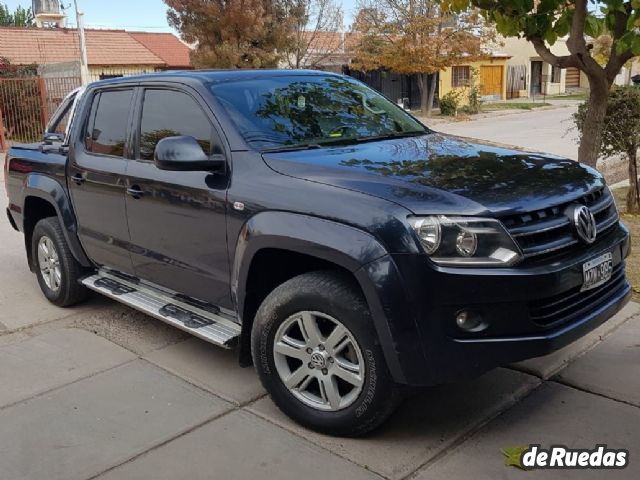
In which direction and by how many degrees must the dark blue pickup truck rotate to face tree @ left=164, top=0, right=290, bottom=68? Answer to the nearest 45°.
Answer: approximately 135° to its left

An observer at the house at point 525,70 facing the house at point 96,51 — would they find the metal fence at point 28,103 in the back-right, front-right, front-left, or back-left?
front-left

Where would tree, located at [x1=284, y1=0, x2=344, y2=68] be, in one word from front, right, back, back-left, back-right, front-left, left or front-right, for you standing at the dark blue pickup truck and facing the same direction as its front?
back-left

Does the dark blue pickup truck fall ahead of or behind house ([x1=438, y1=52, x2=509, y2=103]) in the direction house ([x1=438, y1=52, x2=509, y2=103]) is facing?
ahead

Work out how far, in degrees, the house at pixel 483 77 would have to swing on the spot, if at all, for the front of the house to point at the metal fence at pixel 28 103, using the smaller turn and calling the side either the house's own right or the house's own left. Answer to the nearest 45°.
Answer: approximately 45° to the house's own right

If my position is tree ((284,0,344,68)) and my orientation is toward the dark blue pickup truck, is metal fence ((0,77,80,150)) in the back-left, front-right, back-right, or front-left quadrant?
front-right

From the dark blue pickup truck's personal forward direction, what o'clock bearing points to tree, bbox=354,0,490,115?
The tree is roughly at 8 o'clock from the dark blue pickup truck.

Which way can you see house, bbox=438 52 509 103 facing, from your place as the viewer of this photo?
facing the viewer

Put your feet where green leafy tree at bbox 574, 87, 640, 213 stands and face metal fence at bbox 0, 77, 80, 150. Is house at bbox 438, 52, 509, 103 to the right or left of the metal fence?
right

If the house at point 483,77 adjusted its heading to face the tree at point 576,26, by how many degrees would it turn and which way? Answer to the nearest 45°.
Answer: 0° — it already faces it

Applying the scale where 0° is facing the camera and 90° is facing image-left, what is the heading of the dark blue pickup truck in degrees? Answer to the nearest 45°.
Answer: approximately 315°

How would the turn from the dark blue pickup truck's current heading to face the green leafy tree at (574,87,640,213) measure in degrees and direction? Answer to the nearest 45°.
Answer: approximately 90° to its left

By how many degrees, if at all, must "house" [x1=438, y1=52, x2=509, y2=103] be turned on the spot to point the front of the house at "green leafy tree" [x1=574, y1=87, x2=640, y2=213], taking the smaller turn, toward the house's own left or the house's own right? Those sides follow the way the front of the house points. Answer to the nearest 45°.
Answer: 0° — it already faces it

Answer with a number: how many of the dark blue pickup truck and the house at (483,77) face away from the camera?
0

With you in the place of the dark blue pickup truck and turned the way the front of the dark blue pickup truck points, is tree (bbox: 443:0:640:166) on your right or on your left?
on your left

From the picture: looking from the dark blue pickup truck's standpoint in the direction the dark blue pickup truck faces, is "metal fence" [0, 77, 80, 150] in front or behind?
behind
